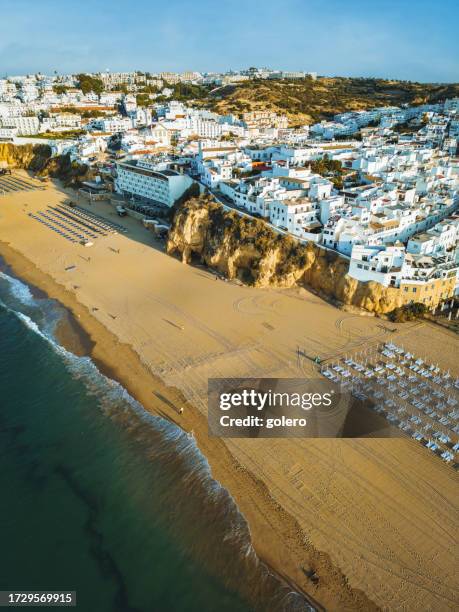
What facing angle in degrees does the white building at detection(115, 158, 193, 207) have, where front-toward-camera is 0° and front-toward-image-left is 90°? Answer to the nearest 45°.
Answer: approximately 45°

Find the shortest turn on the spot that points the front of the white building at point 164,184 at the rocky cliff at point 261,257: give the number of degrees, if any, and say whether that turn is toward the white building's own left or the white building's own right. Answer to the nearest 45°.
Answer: approximately 45° to the white building's own left
